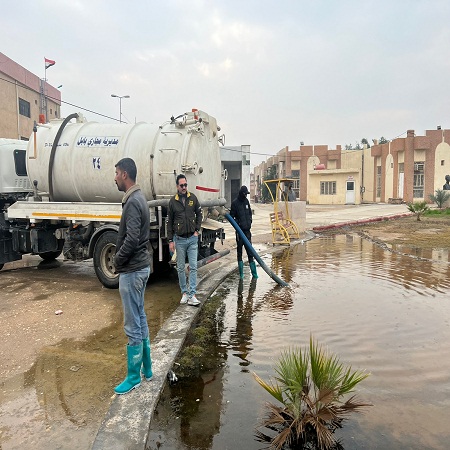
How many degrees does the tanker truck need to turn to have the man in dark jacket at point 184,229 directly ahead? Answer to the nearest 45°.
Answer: approximately 180°

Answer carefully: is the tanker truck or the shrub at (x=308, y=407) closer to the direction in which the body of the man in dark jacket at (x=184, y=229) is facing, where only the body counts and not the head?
the shrub

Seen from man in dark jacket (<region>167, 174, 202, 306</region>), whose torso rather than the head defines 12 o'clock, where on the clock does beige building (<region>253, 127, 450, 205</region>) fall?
The beige building is roughly at 7 o'clock from the man in dark jacket.

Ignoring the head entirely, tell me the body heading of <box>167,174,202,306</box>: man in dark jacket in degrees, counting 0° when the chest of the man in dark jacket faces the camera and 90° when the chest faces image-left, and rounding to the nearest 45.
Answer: approximately 0°

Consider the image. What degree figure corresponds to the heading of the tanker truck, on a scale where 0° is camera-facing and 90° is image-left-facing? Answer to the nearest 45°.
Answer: approximately 135°

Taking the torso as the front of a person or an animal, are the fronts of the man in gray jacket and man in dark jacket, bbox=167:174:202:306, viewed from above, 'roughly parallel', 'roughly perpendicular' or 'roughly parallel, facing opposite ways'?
roughly perpendicular

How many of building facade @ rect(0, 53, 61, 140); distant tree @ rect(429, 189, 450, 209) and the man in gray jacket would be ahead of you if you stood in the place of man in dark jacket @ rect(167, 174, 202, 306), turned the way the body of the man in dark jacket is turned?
1
